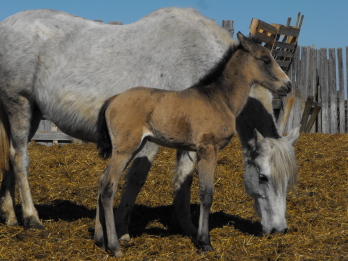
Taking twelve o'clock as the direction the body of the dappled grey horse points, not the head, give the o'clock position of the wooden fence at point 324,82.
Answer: The wooden fence is roughly at 10 o'clock from the dappled grey horse.

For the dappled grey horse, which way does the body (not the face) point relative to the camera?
to the viewer's right
